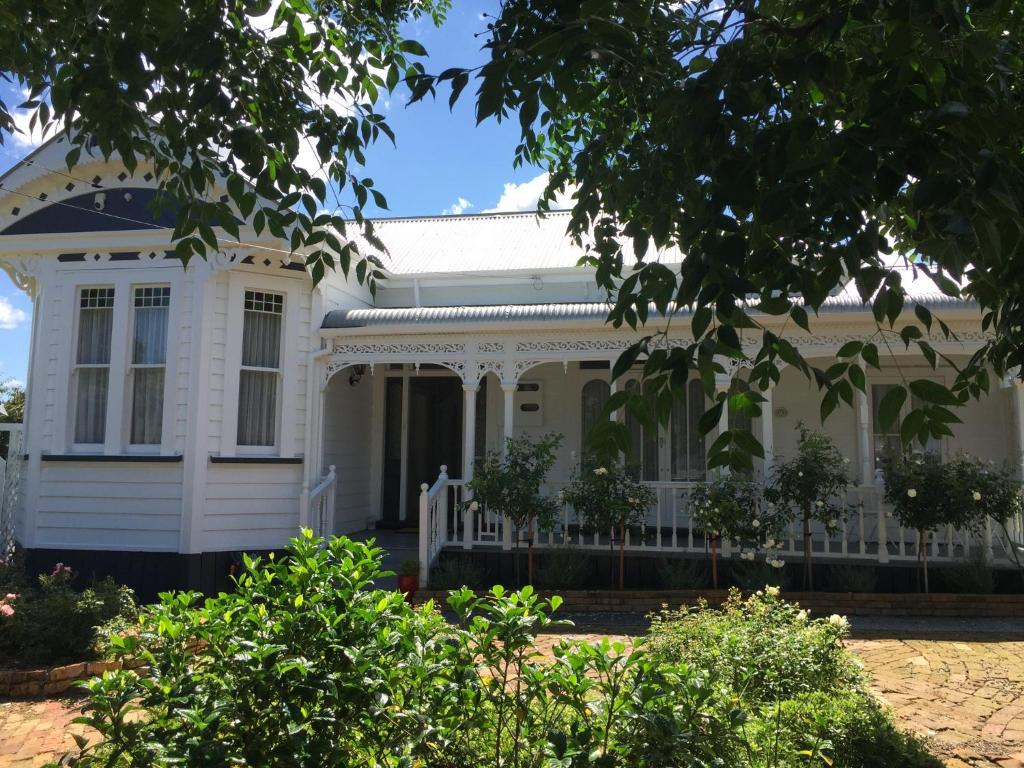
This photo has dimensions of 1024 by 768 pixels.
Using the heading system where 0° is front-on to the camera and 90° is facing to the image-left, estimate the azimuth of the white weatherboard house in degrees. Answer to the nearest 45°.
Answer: approximately 0°

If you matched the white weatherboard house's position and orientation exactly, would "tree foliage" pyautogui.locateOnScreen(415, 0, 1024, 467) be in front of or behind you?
in front

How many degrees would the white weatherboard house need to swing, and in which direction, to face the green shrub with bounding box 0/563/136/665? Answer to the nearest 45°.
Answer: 0° — it already faces it

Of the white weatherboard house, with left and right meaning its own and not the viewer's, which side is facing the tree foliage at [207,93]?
front
